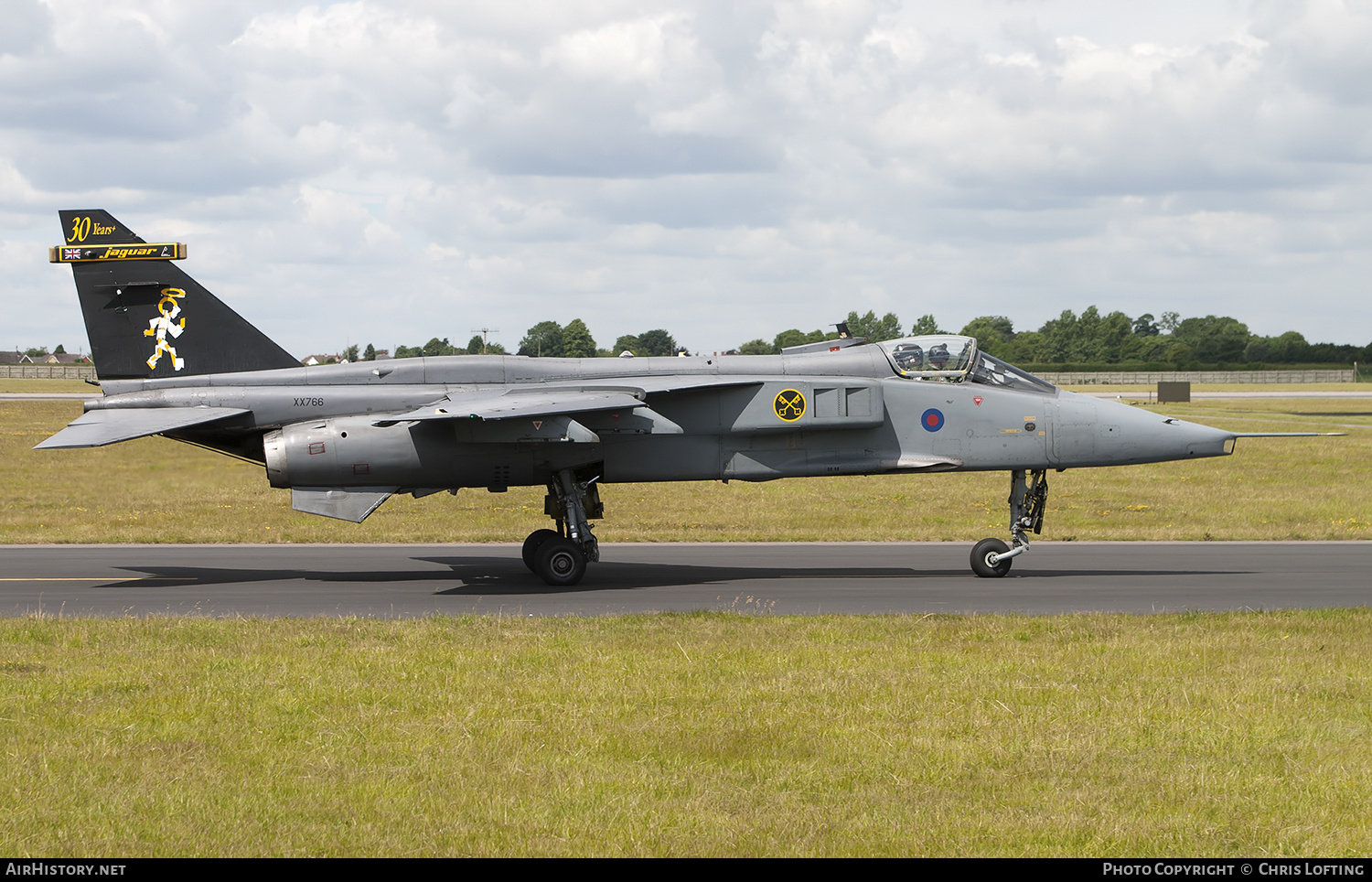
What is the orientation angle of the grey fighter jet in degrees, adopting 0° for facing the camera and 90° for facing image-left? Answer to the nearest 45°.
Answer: approximately 270°
